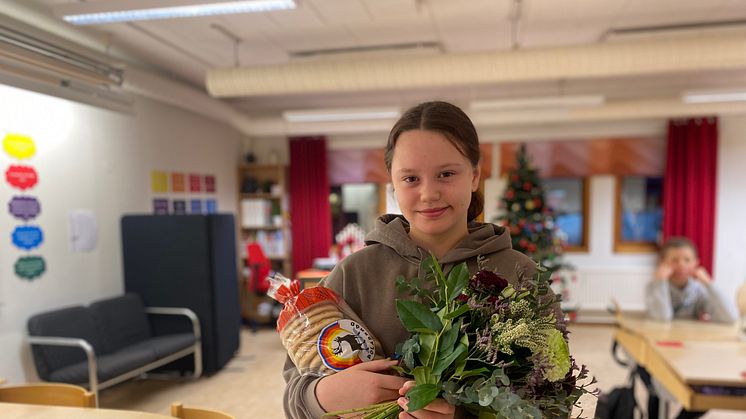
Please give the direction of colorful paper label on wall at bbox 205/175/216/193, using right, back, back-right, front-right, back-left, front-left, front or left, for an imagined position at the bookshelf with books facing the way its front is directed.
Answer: front-right

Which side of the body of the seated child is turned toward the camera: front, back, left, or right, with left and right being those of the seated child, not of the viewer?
front

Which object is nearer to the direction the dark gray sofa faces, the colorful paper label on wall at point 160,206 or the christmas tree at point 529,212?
the christmas tree

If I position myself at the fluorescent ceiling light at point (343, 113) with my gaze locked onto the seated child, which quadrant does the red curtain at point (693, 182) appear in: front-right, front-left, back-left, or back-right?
front-left

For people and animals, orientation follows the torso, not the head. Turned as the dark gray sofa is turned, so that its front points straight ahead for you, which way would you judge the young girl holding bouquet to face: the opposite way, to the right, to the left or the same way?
to the right

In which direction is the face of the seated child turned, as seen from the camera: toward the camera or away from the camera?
toward the camera

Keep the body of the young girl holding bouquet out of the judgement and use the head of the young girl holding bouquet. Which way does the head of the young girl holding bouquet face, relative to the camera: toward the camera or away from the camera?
toward the camera

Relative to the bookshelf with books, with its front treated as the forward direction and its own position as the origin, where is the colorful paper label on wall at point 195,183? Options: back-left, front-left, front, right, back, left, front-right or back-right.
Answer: front-right

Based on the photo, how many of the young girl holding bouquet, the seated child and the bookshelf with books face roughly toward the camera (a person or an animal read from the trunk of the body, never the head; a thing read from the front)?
3

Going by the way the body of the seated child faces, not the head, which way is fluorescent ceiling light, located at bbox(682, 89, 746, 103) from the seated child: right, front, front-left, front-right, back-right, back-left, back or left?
back

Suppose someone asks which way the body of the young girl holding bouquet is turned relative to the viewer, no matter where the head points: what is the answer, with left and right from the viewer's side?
facing the viewer

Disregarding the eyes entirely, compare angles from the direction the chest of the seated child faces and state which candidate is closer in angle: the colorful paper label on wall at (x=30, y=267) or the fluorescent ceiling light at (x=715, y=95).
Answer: the colorful paper label on wall

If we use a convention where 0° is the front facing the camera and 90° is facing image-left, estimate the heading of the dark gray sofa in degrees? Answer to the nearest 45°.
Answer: approximately 315°

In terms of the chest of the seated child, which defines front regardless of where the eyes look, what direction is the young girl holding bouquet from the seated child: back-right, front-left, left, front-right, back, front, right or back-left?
front

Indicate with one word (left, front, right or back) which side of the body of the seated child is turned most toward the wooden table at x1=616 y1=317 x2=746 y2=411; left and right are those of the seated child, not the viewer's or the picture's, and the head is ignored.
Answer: front
